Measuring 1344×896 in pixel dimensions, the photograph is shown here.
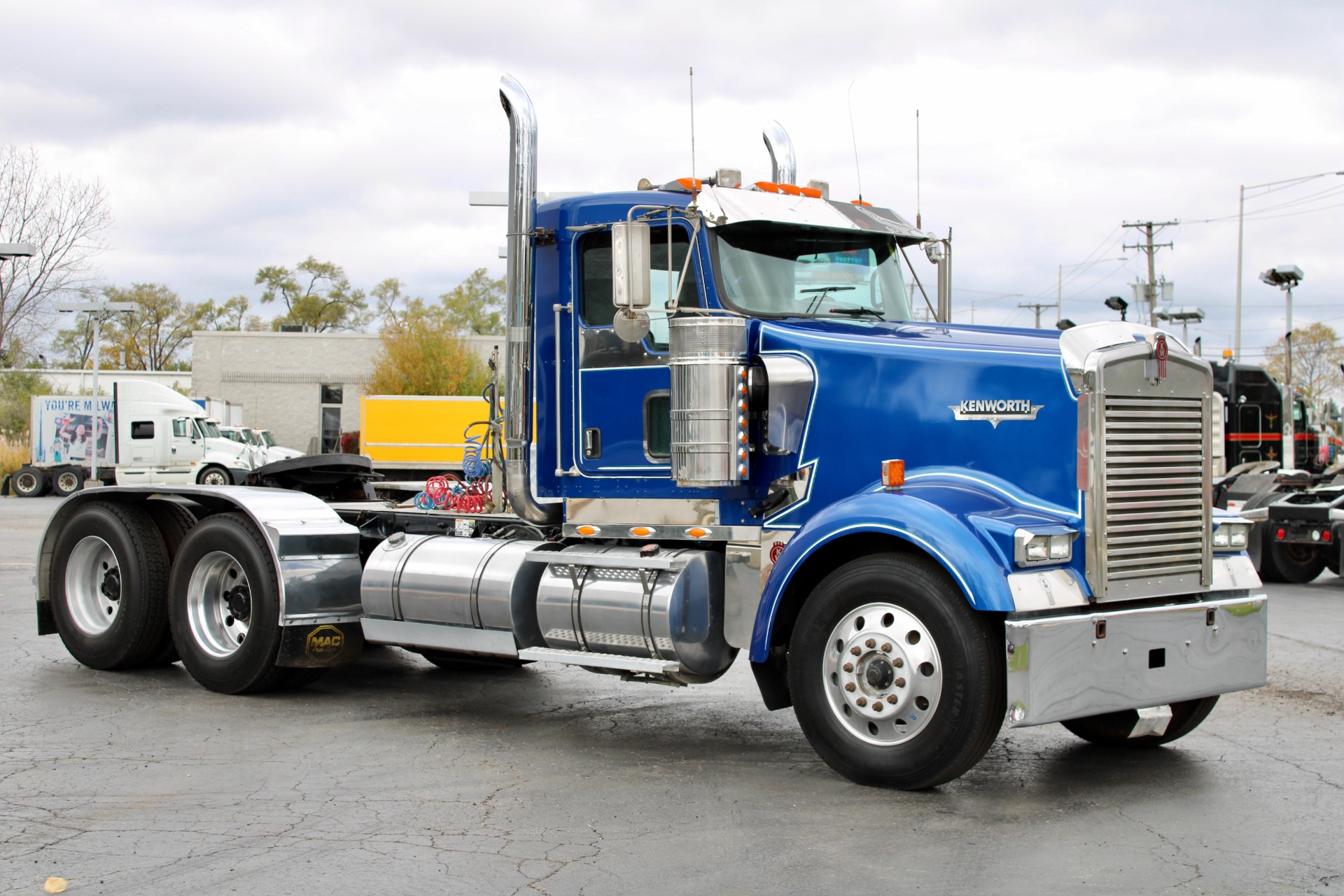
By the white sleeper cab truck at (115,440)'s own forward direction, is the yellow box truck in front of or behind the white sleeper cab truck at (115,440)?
in front

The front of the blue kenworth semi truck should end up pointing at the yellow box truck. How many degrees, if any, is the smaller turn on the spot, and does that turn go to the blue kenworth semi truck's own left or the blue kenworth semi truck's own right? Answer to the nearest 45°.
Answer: approximately 135° to the blue kenworth semi truck's own left

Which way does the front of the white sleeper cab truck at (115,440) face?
to the viewer's right

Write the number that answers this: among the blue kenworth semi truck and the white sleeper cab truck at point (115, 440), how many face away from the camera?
0

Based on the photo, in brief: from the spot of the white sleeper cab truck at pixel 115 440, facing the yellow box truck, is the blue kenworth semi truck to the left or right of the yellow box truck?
right

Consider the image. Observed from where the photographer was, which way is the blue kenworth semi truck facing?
facing the viewer and to the right of the viewer

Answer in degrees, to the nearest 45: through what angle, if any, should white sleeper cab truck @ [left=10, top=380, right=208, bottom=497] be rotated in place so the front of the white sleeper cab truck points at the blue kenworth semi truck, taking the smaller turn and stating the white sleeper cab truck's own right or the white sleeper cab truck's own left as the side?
approximately 90° to the white sleeper cab truck's own right

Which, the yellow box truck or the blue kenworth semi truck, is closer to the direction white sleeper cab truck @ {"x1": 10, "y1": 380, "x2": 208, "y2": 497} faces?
the yellow box truck

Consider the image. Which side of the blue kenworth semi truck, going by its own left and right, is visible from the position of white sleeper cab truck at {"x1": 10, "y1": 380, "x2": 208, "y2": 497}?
back
